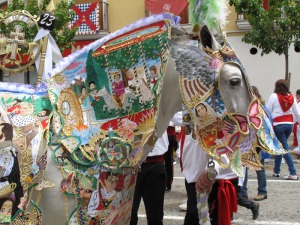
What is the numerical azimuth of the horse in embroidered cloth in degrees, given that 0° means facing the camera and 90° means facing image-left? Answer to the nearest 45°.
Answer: approximately 270°
